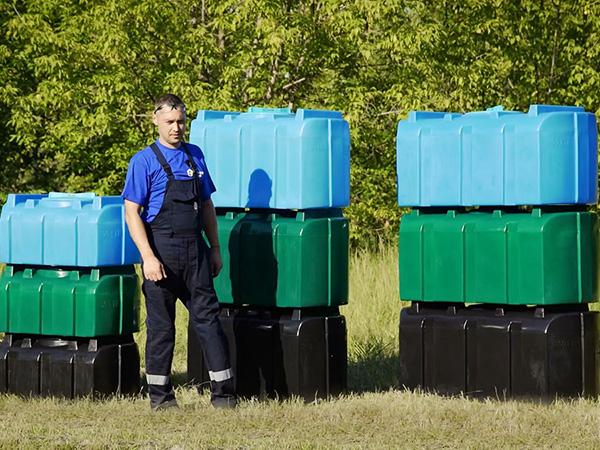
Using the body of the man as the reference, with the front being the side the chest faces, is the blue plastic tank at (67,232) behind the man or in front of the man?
behind

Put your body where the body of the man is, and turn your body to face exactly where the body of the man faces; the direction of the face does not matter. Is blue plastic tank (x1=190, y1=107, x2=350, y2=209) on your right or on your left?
on your left

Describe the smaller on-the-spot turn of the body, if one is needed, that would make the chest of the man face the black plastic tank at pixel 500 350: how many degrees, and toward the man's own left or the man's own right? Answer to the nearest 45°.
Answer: approximately 45° to the man's own left

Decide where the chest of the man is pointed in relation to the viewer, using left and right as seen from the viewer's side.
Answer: facing the viewer and to the right of the viewer

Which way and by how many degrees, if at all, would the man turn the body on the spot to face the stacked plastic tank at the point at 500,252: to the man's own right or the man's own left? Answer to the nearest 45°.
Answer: approximately 45° to the man's own left

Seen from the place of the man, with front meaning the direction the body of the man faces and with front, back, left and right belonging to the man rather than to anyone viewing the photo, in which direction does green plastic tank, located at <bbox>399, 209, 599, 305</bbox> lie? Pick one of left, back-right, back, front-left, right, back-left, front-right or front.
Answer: front-left

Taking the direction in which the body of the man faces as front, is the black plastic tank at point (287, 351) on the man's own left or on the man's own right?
on the man's own left
